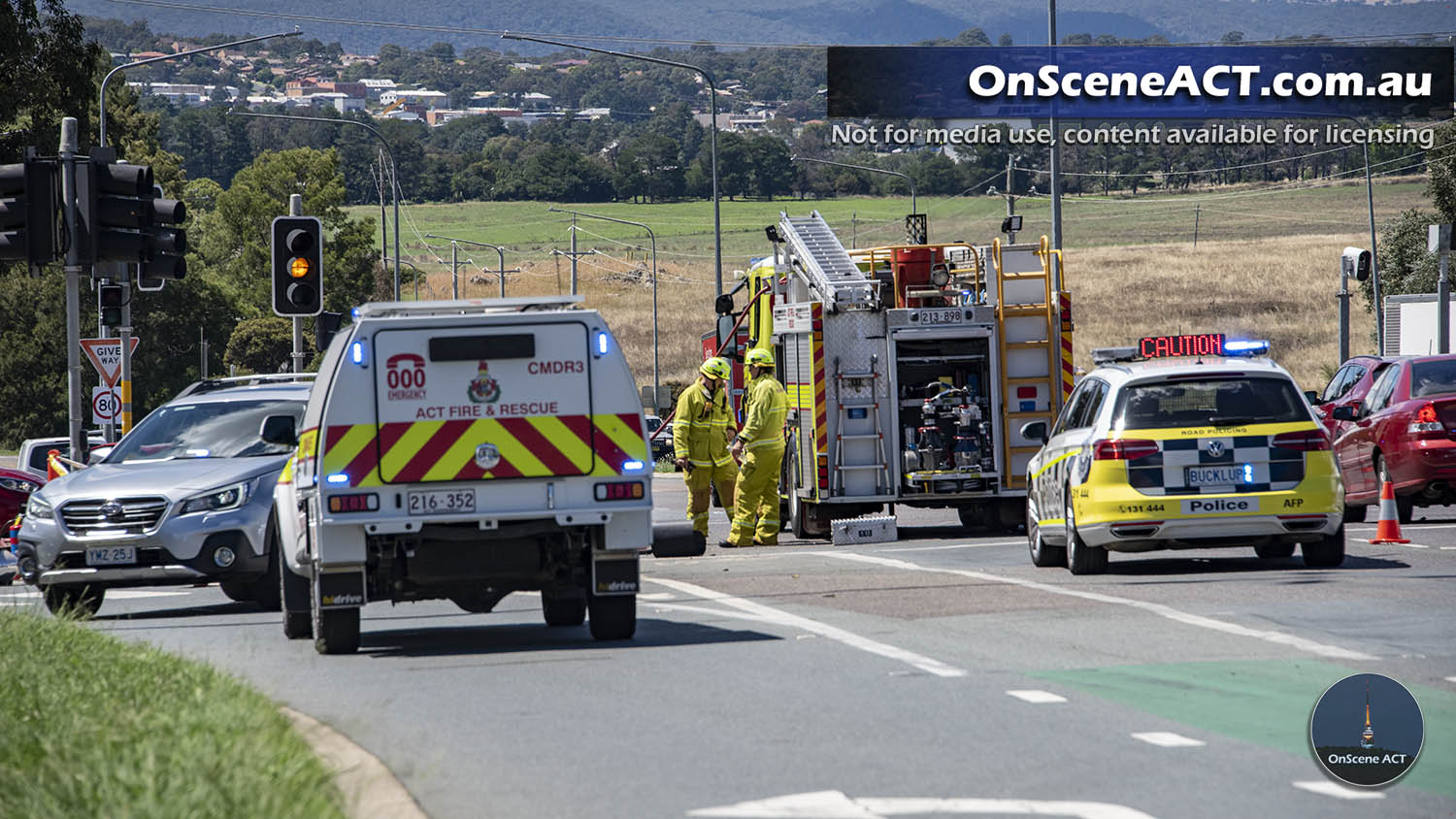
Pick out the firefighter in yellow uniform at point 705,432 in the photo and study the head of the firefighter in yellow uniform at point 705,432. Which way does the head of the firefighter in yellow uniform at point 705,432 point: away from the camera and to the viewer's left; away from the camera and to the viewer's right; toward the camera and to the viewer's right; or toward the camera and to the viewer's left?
toward the camera and to the viewer's right

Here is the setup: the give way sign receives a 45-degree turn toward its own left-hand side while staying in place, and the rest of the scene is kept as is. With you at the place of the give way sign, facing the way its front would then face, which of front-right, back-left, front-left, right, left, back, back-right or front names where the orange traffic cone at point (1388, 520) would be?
front

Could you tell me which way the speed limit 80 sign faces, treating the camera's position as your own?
facing the viewer

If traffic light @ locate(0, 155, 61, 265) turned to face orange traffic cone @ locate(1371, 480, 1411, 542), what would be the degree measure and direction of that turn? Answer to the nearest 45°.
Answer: approximately 180°

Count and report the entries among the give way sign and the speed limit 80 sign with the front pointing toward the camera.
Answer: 2

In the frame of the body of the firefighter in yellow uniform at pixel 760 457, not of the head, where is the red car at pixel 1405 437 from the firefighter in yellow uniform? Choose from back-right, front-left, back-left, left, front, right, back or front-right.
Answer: back-right

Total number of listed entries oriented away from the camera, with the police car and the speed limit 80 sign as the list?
1

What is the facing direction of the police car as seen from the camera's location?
facing away from the viewer
